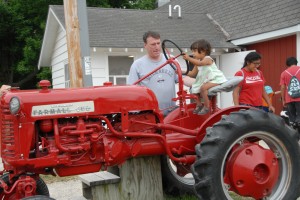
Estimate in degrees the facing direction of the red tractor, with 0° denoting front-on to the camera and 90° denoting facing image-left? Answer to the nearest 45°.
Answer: approximately 45°

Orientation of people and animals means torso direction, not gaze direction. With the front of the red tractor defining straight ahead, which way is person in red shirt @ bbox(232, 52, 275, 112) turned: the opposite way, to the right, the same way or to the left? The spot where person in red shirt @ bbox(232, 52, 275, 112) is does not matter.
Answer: to the left

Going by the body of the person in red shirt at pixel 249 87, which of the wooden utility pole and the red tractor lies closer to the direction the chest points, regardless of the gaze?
the red tractor

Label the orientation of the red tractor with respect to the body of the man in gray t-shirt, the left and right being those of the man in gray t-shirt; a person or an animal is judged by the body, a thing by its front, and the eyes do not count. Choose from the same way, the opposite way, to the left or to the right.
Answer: to the right

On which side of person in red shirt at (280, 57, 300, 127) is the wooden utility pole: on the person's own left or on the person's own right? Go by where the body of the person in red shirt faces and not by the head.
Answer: on the person's own left

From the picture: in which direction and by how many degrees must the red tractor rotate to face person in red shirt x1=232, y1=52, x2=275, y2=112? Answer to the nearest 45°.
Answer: approximately 180°

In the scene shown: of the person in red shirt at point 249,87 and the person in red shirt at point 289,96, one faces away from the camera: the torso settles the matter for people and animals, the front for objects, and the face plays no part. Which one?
the person in red shirt at point 289,96

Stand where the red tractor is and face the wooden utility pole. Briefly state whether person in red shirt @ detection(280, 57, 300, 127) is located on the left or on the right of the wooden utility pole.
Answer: right
